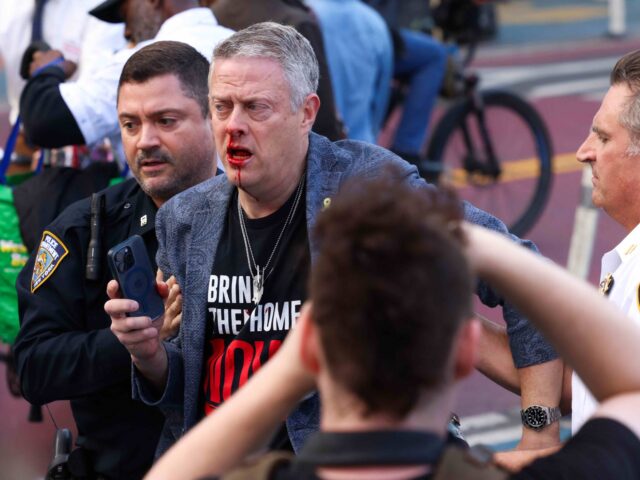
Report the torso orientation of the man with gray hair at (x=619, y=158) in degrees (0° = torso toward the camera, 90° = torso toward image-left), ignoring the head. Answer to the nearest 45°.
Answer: approximately 90°

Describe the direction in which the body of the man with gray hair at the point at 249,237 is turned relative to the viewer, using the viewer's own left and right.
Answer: facing the viewer and to the left of the viewer

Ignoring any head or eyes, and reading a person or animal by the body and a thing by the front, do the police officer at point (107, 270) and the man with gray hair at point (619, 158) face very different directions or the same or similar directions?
very different directions

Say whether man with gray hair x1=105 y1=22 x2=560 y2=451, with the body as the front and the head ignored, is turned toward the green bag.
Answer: no

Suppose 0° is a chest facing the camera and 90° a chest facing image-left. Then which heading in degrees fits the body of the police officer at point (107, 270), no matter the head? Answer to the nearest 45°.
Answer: approximately 315°

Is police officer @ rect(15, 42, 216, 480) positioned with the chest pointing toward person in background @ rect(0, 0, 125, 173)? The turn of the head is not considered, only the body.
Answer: no

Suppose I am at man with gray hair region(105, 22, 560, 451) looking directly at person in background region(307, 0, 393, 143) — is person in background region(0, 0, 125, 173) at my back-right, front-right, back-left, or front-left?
front-left

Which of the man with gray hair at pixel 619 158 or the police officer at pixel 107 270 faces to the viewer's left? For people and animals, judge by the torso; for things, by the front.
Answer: the man with gray hair

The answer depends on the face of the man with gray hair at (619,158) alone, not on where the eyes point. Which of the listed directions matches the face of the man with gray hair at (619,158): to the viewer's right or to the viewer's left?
to the viewer's left

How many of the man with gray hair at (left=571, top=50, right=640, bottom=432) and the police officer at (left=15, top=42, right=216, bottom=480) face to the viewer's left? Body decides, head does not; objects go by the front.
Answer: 1

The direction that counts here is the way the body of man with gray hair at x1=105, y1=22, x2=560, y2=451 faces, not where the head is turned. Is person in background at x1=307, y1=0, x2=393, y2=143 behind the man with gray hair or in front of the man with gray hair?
behind

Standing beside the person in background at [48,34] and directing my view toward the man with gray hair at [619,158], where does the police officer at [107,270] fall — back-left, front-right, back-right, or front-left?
front-right

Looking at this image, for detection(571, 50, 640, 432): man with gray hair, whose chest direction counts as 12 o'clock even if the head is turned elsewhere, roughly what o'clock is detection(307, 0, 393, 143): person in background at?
The person in background is roughly at 2 o'clock from the man with gray hair.
